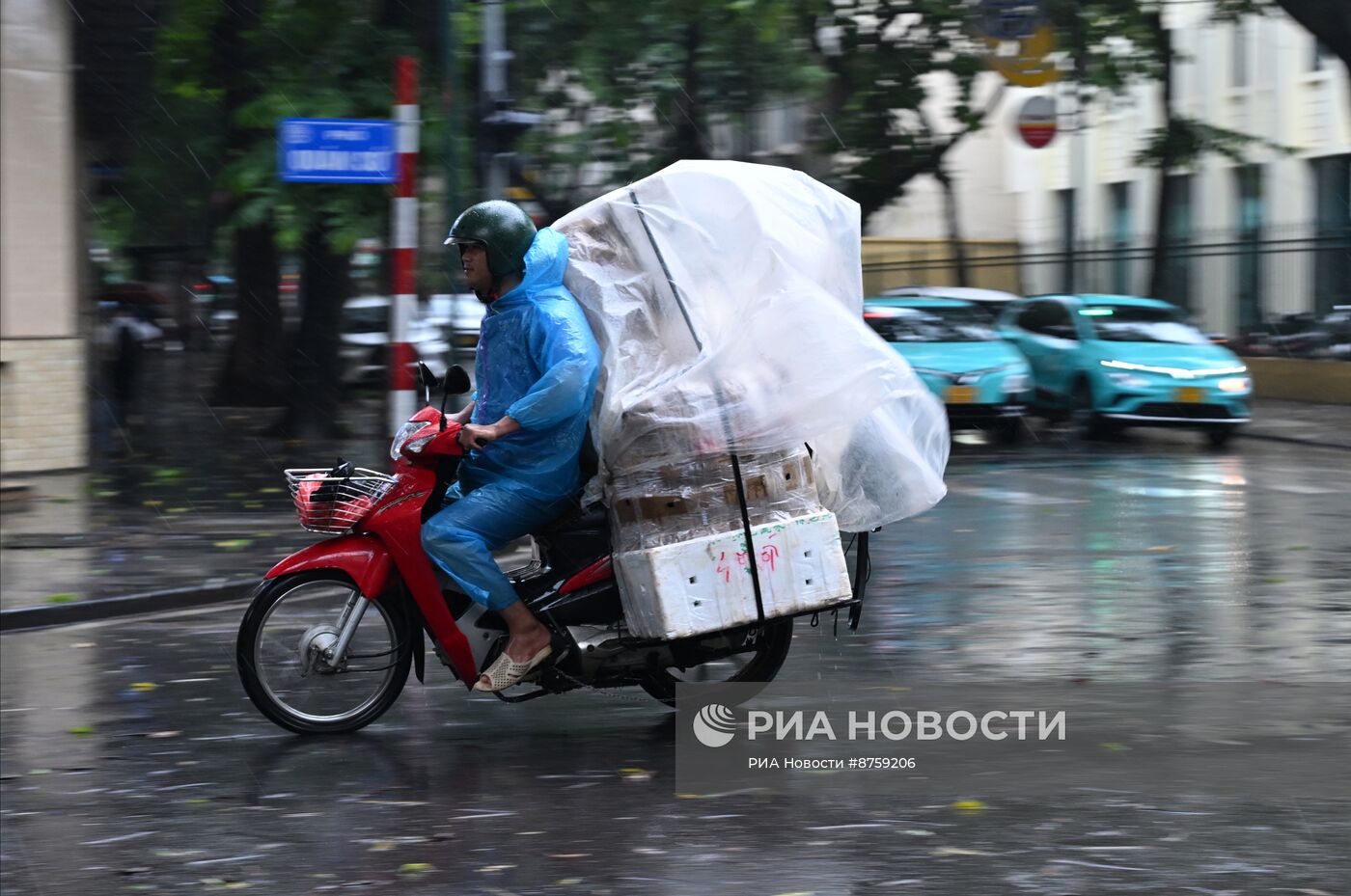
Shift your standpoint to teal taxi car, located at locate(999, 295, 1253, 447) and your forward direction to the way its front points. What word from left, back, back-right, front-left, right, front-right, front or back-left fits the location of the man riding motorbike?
front-right

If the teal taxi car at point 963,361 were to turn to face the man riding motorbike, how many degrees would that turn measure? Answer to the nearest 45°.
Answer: approximately 45° to its right

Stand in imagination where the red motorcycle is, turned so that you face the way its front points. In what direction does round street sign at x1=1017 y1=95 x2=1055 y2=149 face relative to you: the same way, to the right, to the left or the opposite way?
to the left

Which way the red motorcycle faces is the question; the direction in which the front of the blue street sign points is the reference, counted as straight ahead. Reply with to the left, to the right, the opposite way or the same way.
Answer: to the right

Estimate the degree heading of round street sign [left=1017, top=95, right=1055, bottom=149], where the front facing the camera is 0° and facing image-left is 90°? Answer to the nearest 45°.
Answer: approximately 0°

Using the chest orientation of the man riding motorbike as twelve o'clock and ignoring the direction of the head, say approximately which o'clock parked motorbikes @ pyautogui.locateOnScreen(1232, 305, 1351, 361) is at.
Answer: The parked motorbikes is roughly at 4 o'clock from the man riding motorbike.

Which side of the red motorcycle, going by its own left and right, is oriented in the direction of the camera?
left

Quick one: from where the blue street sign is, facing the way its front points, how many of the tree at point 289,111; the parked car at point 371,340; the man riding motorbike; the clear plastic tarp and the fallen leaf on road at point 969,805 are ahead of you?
3

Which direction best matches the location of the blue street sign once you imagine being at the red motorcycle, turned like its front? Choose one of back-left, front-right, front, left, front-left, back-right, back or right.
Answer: right

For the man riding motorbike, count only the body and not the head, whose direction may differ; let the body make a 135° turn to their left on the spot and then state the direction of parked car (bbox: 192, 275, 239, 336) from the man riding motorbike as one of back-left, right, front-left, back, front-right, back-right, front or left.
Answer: back-left

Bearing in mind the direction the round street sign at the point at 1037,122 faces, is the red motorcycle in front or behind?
in front

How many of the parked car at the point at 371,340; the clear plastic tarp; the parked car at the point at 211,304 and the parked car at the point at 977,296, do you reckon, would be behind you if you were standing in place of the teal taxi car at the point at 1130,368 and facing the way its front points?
3

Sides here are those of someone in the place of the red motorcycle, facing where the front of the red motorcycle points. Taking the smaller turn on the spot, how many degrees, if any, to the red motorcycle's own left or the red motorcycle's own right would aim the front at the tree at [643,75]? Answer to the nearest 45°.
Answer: approximately 90° to the red motorcycle's own right

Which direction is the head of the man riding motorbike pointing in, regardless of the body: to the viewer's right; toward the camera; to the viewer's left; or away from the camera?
to the viewer's left

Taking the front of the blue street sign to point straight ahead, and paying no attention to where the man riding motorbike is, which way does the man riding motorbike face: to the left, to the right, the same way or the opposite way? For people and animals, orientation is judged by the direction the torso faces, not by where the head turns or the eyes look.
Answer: to the right

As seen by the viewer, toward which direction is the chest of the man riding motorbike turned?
to the viewer's left
